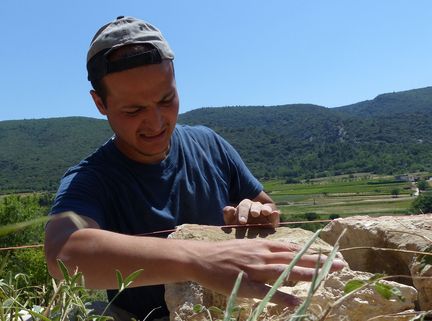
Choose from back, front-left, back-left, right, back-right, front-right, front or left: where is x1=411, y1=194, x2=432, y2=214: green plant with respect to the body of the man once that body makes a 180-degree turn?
right

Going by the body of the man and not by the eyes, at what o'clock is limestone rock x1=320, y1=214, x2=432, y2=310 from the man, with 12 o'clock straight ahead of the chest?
The limestone rock is roughly at 11 o'clock from the man.

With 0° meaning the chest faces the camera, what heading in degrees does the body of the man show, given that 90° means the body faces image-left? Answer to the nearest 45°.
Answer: approximately 315°

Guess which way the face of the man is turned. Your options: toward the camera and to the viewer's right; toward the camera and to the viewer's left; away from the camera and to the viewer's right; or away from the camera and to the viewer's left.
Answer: toward the camera and to the viewer's right

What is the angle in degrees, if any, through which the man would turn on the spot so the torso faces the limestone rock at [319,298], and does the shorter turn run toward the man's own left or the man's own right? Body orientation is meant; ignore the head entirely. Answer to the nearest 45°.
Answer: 0° — they already face it
